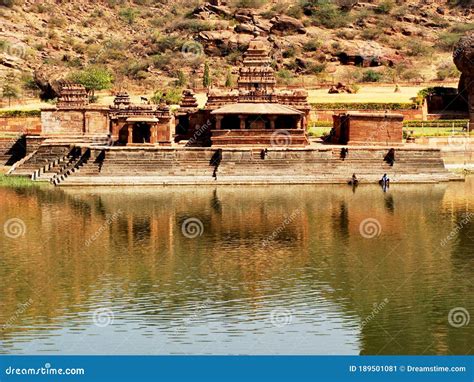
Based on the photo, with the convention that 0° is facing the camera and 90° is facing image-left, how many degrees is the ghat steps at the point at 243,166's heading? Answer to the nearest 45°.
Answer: approximately 0°
